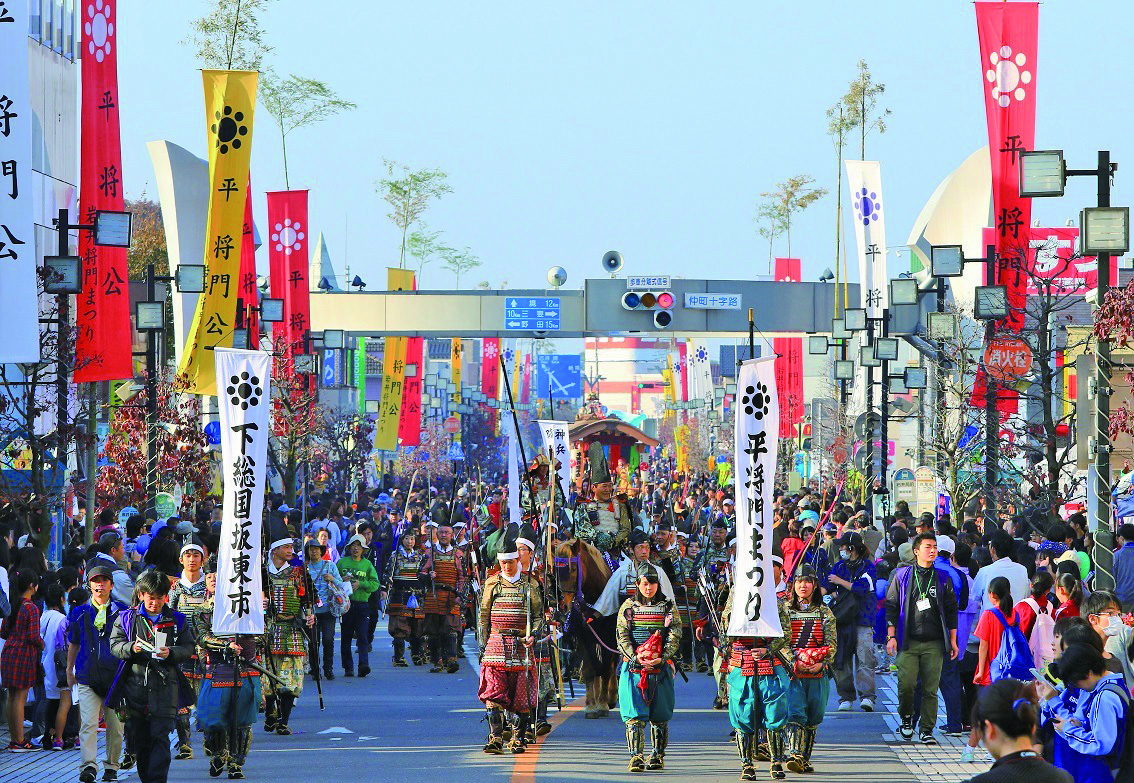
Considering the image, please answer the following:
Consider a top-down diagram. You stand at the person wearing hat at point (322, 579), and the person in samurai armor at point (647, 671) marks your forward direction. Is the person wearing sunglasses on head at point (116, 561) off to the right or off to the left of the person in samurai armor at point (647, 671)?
right

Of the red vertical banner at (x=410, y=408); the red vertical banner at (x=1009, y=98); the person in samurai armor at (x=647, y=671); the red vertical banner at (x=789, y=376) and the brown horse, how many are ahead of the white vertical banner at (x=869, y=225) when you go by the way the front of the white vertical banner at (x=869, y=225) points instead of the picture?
3

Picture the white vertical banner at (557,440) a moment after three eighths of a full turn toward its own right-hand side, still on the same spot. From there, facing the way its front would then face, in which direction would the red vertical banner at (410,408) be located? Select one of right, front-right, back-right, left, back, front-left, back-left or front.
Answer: front-right

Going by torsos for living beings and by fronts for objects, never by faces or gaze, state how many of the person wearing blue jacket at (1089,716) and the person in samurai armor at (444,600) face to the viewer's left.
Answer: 1

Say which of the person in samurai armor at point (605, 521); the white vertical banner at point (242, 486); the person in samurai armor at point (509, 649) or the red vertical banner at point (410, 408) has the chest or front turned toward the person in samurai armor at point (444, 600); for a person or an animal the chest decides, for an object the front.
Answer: the red vertical banner

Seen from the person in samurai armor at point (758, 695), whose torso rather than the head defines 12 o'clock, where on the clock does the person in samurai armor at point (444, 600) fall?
the person in samurai armor at point (444, 600) is roughly at 5 o'clock from the person in samurai armor at point (758, 695).

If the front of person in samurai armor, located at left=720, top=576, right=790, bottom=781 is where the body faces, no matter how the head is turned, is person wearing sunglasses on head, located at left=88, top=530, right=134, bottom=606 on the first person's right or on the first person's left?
on the first person's right
